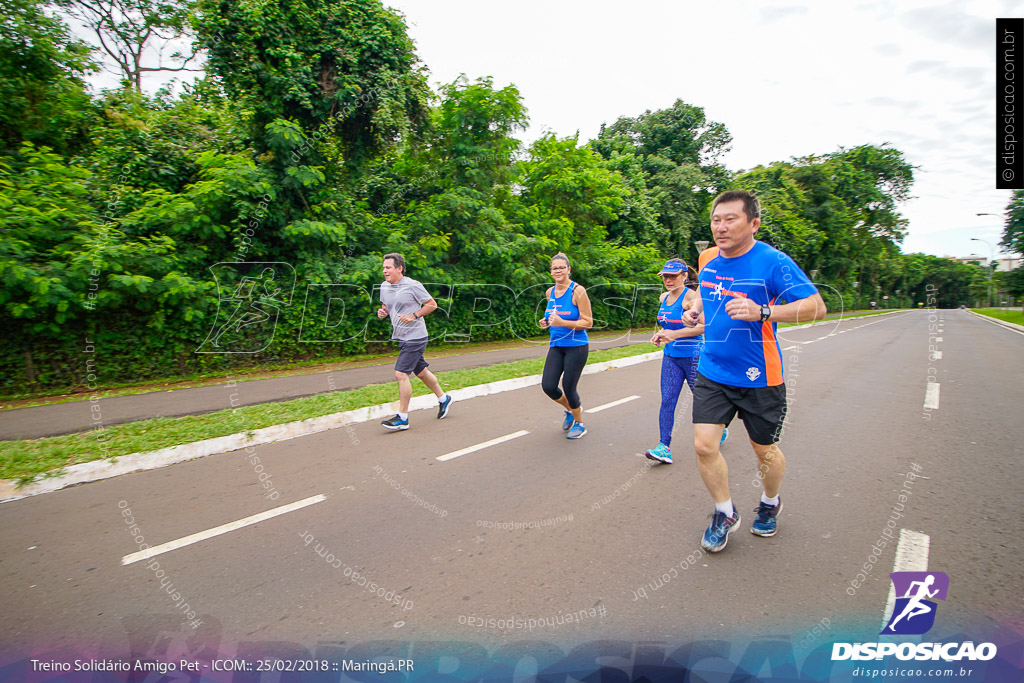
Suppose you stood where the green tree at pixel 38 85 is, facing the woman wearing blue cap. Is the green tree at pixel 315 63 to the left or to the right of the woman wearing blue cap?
left

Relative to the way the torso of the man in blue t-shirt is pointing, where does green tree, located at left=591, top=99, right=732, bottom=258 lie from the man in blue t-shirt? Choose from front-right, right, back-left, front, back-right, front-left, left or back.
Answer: back-right

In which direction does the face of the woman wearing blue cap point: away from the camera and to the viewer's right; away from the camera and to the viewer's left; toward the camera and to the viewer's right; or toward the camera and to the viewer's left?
toward the camera and to the viewer's left

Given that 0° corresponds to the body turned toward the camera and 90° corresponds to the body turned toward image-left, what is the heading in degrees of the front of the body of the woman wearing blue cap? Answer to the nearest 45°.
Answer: approximately 45°

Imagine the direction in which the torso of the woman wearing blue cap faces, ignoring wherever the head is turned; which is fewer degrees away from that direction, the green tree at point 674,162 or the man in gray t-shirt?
the man in gray t-shirt

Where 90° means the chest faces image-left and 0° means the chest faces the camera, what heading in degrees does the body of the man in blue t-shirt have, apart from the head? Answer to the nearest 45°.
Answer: approximately 45°

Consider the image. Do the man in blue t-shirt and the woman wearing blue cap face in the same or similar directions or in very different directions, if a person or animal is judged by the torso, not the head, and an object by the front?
same or similar directions

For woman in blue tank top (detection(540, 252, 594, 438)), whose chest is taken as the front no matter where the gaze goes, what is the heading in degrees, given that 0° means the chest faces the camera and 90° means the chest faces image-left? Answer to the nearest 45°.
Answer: approximately 45°

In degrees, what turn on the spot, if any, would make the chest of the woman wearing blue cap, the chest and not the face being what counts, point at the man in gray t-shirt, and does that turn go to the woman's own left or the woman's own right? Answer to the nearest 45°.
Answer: approximately 45° to the woman's own right

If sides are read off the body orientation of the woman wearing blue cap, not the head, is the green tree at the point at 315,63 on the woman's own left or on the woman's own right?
on the woman's own right

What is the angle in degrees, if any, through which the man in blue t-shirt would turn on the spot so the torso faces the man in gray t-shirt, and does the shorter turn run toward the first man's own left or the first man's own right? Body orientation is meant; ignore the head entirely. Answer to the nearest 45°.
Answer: approximately 90° to the first man's own right

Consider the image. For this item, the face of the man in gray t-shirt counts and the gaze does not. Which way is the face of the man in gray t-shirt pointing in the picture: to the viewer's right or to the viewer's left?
to the viewer's left

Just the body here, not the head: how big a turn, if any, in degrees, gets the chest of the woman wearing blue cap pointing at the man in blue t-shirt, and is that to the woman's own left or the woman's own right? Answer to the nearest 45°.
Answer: approximately 45° to the woman's own left

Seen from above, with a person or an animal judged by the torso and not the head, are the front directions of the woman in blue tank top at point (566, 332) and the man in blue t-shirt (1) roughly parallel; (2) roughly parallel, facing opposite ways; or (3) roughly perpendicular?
roughly parallel
